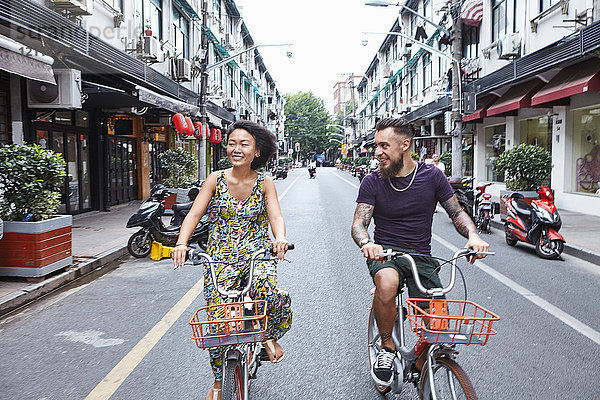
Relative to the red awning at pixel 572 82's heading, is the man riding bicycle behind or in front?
in front

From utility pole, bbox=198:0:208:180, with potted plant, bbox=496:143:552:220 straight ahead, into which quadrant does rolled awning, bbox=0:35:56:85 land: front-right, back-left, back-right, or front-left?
front-right

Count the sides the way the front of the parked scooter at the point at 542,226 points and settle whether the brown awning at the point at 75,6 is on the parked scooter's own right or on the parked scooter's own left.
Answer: on the parked scooter's own right

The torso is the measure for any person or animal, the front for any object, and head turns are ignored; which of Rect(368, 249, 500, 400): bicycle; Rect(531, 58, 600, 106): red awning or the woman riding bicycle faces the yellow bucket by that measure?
the red awning

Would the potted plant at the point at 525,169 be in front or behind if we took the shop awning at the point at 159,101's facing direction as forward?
in front

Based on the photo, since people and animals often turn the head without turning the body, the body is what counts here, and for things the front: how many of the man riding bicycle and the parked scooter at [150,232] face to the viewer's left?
1

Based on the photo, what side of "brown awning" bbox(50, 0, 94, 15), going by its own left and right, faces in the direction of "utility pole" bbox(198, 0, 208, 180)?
left

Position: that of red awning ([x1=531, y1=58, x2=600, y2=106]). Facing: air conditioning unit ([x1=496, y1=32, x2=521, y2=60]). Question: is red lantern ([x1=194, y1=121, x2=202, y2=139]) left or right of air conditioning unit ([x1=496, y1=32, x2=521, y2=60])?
left

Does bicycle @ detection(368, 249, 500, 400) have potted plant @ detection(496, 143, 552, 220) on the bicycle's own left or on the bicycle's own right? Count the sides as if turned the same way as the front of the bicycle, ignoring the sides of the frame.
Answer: on the bicycle's own left

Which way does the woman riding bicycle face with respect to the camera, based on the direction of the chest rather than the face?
toward the camera

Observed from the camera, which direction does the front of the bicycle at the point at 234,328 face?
facing the viewer

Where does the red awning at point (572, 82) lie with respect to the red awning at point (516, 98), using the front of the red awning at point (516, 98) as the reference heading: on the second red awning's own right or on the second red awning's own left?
on the second red awning's own left

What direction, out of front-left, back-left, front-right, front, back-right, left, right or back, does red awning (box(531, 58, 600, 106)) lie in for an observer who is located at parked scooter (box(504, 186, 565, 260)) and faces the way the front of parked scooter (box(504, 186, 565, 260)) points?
back-left

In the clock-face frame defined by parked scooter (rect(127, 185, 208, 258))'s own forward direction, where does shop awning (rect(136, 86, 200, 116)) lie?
The shop awning is roughly at 3 o'clock from the parked scooter.

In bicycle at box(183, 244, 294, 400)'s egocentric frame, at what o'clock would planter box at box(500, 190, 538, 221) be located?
The planter box is roughly at 7 o'clock from the bicycle.

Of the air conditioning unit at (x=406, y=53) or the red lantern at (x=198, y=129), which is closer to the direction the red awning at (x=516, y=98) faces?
the red lantern

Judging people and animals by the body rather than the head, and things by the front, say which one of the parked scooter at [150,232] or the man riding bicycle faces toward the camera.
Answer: the man riding bicycle

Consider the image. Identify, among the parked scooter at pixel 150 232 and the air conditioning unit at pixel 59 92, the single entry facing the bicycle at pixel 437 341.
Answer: the air conditioning unit

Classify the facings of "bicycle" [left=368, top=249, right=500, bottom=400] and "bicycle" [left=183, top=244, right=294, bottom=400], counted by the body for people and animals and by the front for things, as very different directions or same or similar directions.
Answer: same or similar directions
